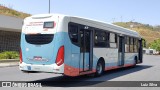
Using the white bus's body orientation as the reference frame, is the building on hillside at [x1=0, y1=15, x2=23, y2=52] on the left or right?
on its left

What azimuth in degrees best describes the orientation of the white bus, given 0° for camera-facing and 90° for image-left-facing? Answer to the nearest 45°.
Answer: approximately 225°
